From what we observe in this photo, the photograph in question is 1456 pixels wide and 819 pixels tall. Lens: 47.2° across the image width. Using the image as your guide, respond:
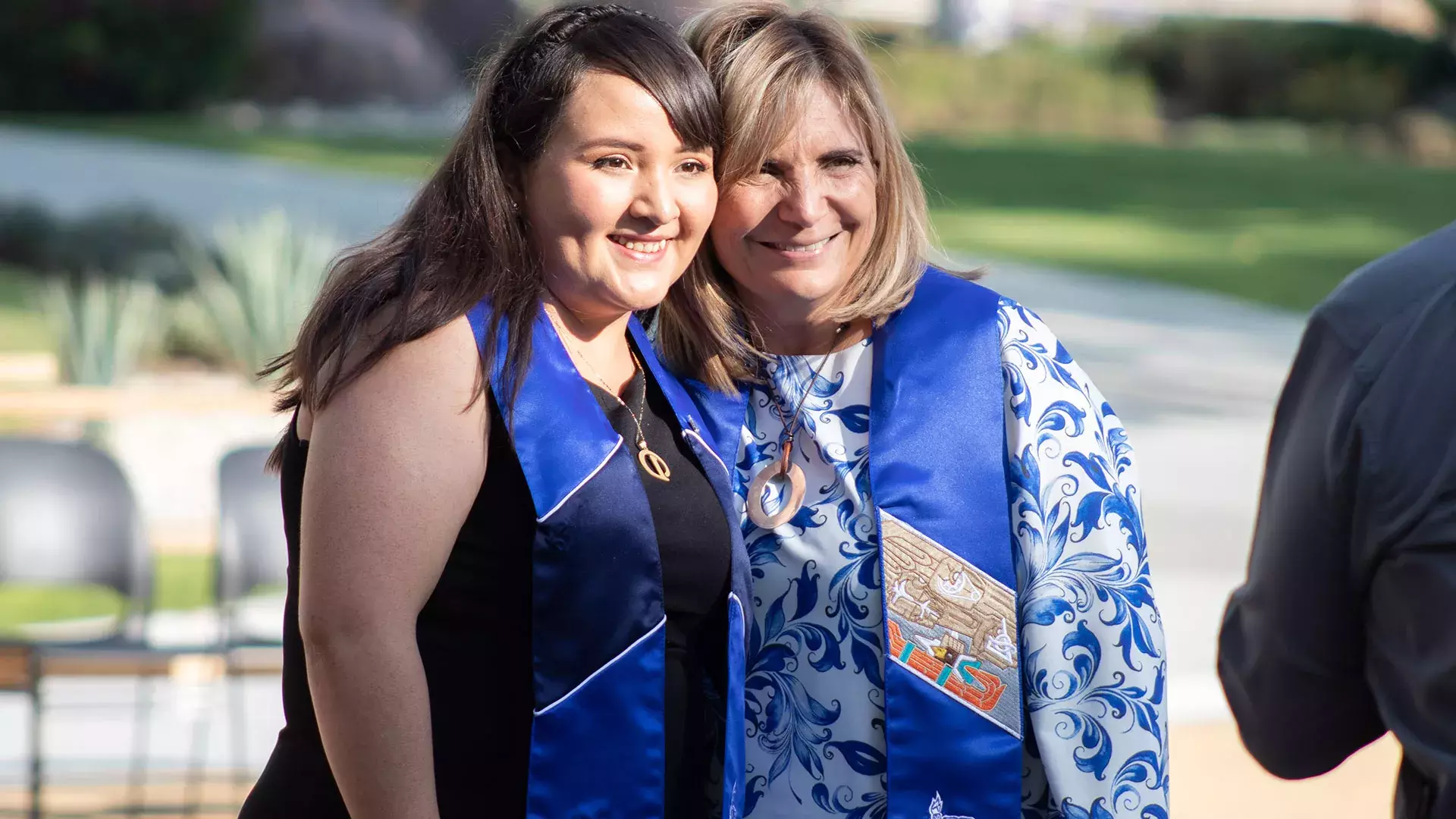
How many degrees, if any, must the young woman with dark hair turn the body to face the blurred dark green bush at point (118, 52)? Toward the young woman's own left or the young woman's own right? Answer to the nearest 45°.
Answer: approximately 135° to the young woman's own left

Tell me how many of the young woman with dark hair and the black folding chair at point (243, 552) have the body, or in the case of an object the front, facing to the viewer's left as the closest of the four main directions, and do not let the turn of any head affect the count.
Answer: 0

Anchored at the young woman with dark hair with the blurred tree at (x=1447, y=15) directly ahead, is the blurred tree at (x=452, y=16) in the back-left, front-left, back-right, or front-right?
front-left

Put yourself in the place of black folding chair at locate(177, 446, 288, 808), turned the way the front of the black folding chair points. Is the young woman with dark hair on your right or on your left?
on your right

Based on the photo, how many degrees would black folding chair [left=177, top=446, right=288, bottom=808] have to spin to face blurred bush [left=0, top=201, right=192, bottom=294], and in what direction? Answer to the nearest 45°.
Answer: approximately 45° to its left

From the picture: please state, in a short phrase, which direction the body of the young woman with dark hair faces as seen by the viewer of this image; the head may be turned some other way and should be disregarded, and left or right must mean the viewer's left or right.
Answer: facing the viewer and to the right of the viewer

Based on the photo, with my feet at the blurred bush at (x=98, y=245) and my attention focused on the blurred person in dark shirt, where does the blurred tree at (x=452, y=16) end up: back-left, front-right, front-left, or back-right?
back-left

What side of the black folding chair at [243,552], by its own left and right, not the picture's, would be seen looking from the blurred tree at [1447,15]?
front

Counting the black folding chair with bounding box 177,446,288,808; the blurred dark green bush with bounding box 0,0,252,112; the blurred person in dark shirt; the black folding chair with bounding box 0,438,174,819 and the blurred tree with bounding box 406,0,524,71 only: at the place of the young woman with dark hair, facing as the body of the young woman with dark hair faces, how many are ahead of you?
1

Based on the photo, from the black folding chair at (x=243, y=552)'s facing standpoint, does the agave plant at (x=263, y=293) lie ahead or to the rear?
ahead

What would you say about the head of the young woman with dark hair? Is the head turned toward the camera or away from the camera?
toward the camera
